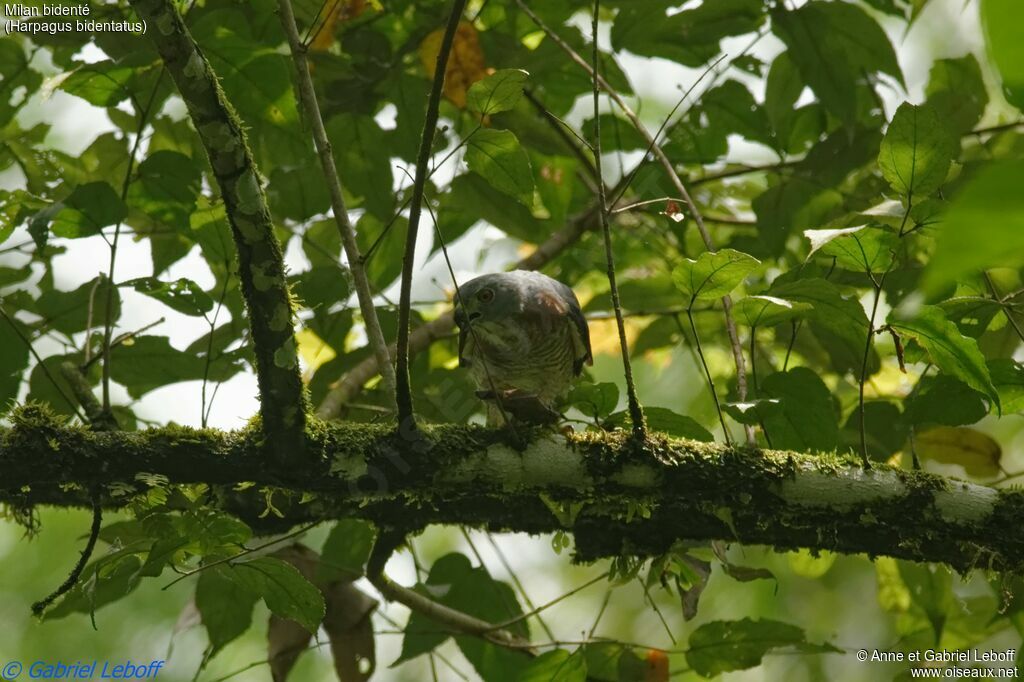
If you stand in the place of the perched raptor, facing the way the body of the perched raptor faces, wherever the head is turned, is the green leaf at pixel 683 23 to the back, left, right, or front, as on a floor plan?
left

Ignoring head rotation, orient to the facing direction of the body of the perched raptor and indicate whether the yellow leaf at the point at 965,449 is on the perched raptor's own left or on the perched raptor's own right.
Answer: on the perched raptor's own left

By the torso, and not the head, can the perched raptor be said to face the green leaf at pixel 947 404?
no

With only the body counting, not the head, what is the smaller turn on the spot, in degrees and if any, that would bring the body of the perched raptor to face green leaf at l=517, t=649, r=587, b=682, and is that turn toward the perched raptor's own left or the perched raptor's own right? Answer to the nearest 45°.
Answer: approximately 45° to the perched raptor's own left

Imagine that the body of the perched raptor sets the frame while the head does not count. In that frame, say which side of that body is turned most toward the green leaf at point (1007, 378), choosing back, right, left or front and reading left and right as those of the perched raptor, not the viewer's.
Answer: left

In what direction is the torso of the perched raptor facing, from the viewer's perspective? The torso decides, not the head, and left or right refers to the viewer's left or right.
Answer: facing the viewer and to the left of the viewer
